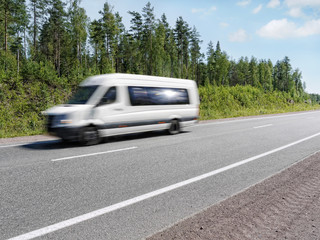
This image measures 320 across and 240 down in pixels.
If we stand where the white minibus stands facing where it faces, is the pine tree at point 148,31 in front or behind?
behind

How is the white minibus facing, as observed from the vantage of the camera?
facing the viewer and to the left of the viewer
